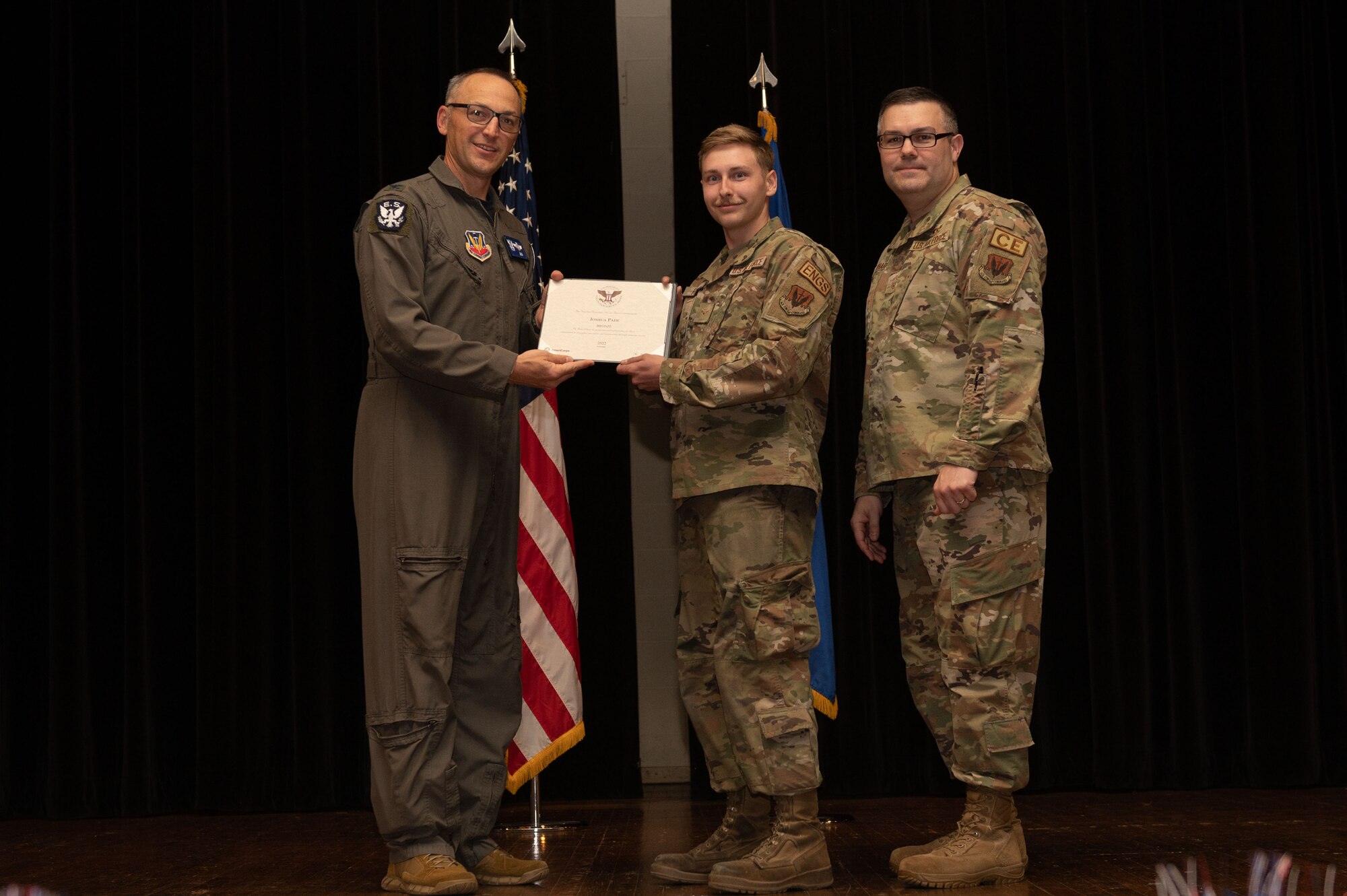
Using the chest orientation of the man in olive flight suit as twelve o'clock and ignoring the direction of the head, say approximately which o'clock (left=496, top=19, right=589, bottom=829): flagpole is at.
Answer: The flagpole is roughly at 8 o'clock from the man in olive flight suit.

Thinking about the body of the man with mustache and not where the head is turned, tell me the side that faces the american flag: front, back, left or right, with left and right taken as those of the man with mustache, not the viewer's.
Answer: right

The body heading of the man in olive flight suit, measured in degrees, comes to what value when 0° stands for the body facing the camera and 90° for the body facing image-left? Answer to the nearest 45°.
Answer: approximately 315°

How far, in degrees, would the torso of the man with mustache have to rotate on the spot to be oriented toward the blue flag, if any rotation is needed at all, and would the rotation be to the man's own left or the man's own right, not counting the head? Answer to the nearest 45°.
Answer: approximately 135° to the man's own right

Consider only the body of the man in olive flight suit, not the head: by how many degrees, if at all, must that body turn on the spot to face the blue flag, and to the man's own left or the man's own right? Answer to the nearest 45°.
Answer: approximately 90° to the man's own left
